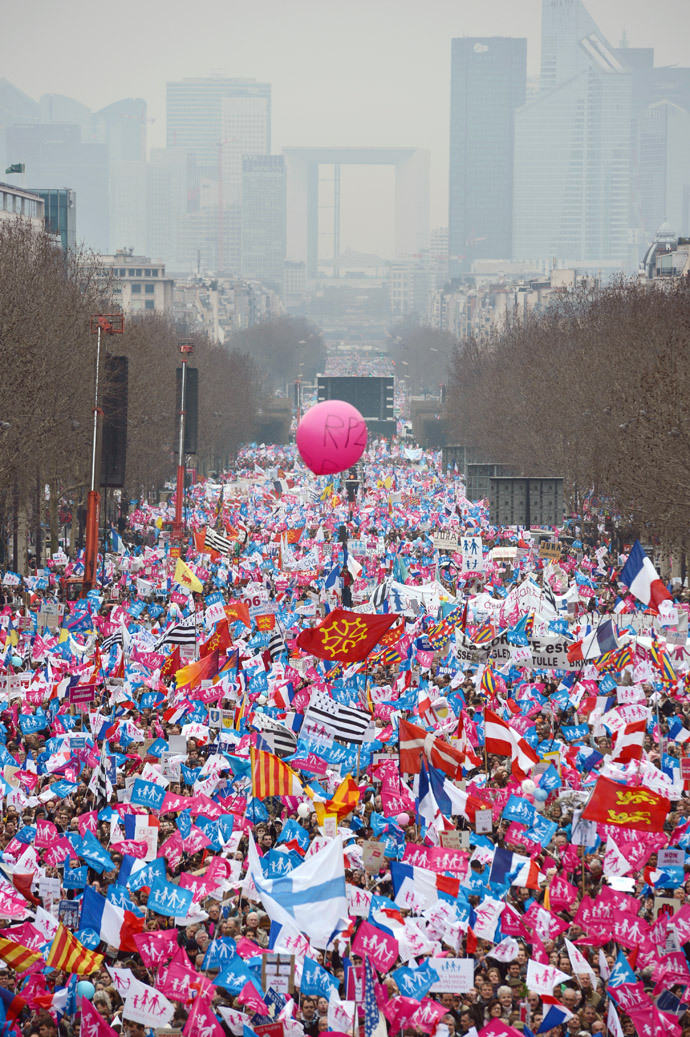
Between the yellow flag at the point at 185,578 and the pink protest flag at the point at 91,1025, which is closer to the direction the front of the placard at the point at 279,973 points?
the pink protest flag

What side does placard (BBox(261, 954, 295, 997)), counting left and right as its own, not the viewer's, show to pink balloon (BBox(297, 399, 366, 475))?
back

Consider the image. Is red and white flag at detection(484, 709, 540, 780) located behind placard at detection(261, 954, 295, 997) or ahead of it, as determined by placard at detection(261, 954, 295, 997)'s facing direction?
behind

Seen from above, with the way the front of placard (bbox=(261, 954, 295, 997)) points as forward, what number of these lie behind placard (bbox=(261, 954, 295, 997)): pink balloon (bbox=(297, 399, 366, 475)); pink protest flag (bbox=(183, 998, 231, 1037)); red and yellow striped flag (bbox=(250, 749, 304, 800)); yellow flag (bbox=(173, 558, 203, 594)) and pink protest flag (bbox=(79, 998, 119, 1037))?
3

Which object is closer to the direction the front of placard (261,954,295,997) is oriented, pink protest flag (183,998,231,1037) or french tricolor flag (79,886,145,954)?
the pink protest flag

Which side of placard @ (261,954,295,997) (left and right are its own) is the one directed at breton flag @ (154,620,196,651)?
back

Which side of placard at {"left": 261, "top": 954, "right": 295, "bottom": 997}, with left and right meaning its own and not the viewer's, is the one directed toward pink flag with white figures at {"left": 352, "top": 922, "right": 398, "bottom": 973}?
left

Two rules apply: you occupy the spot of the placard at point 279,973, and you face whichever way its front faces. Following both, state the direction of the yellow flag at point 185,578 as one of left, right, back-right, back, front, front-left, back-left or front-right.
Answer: back

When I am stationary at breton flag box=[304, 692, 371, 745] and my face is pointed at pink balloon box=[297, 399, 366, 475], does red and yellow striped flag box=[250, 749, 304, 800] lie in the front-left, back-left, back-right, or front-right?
back-left

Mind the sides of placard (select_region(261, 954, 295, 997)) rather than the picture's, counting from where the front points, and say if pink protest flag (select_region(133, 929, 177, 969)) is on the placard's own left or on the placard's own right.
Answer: on the placard's own right

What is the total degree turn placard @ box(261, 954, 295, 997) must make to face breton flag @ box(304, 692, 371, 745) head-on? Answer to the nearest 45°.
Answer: approximately 180°

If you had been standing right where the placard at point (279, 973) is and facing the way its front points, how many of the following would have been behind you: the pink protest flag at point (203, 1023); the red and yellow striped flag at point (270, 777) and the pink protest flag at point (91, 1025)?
1

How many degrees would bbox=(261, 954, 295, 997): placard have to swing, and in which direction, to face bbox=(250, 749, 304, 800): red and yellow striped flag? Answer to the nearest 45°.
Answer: approximately 180°

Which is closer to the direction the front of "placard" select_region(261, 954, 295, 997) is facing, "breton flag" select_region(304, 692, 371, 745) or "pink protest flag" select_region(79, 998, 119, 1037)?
the pink protest flag

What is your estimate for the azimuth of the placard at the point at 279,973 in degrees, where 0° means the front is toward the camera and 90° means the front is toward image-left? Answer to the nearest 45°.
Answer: approximately 0°

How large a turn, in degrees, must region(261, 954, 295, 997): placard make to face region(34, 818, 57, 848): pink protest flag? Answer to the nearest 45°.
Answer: approximately 135° to its right
